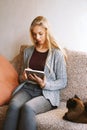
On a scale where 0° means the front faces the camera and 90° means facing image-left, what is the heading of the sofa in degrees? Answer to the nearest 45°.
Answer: approximately 45°
